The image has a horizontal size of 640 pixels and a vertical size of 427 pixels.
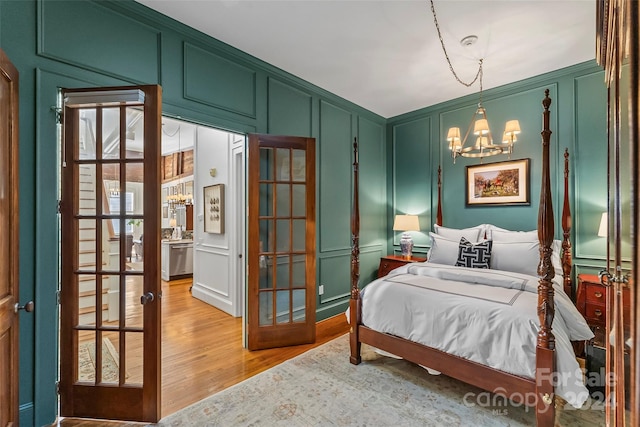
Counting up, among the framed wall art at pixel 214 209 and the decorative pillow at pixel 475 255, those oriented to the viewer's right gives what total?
0

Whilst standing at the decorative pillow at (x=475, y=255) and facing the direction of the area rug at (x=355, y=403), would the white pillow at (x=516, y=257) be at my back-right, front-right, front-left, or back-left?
back-left

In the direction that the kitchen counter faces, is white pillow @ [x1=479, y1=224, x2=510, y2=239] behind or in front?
in front

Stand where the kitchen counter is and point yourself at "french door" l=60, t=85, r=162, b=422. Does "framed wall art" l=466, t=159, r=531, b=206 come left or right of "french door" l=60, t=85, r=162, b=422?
left

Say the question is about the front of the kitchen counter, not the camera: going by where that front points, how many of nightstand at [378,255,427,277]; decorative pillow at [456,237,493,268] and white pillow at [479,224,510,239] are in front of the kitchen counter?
3

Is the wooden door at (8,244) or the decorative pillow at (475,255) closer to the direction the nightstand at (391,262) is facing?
the wooden door

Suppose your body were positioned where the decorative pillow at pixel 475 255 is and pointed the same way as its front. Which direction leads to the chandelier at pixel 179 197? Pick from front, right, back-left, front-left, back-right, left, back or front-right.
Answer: right

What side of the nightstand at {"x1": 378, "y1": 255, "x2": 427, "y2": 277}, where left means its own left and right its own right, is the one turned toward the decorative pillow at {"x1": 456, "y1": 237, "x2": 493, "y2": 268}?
left

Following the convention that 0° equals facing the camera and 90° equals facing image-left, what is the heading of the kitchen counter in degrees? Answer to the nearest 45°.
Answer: approximately 315°

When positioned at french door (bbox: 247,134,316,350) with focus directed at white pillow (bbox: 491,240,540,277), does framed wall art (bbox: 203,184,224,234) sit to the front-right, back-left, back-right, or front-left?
back-left

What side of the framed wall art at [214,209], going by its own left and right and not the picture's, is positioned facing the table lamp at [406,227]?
left

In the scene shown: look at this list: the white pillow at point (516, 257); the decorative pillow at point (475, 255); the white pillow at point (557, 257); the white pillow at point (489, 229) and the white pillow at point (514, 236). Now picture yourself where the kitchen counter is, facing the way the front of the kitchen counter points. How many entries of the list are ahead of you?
5
